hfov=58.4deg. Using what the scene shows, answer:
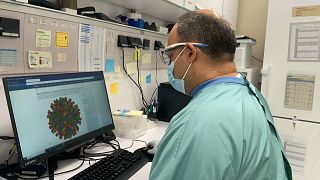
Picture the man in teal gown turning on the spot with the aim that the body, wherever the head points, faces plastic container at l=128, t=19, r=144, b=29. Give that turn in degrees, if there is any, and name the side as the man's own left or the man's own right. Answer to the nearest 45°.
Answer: approximately 45° to the man's own right

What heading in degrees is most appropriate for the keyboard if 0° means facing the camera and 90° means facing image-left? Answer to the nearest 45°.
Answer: approximately 315°

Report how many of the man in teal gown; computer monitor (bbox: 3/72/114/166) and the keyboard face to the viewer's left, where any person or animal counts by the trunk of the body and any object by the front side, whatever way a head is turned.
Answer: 1

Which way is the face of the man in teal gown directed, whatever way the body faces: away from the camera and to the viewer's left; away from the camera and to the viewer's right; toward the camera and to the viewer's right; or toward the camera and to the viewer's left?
away from the camera and to the viewer's left

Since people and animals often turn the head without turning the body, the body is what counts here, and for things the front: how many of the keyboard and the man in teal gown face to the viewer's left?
1

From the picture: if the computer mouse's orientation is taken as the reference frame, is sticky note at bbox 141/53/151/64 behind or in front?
in front

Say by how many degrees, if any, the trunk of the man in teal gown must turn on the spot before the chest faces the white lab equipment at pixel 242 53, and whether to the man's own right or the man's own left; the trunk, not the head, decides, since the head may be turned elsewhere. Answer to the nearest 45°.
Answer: approximately 90° to the man's own right

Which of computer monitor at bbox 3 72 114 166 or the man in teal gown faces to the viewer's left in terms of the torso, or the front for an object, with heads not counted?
the man in teal gown

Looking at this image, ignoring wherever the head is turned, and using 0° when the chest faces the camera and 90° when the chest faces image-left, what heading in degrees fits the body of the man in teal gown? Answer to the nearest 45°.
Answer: approximately 90°

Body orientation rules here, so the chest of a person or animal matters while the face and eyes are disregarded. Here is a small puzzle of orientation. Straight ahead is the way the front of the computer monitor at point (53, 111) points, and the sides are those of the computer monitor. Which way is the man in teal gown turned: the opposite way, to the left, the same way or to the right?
the opposite way

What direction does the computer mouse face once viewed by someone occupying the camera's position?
facing away from the viewer and to the left of the viewer

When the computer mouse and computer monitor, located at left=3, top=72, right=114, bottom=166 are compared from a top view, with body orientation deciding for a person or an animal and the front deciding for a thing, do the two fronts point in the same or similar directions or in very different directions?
very different directions
